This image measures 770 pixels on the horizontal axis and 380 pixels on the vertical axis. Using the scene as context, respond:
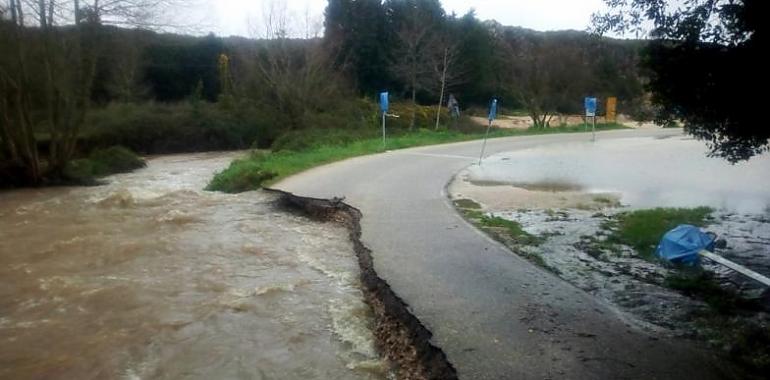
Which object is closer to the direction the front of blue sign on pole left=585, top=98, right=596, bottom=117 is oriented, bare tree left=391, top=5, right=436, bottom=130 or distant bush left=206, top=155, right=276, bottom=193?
the distant bush

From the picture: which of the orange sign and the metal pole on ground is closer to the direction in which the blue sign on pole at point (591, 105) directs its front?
the metal pole on ground

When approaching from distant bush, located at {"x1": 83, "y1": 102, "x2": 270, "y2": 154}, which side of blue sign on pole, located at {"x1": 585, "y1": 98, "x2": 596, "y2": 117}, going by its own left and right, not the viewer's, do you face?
right

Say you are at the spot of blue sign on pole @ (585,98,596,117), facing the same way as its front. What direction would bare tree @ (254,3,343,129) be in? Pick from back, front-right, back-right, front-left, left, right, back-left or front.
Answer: right

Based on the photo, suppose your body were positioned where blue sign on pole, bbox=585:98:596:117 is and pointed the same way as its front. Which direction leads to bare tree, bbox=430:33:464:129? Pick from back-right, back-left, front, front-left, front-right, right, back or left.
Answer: back-right

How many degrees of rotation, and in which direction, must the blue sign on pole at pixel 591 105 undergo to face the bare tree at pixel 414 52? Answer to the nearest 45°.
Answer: approximately 135° to its right

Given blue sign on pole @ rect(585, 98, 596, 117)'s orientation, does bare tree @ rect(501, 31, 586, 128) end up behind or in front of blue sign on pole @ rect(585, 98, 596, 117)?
behind

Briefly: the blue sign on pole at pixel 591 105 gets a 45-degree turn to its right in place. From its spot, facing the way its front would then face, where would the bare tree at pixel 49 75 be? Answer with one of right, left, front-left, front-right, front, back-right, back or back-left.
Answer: front

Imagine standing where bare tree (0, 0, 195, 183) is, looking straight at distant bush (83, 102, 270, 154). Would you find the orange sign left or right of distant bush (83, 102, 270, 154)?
right

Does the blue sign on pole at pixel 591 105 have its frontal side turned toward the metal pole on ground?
yes

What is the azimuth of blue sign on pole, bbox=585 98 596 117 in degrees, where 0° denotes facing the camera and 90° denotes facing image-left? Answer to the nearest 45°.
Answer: approximately 0°

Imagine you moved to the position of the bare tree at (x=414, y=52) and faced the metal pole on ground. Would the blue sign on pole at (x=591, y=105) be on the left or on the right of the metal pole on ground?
left
